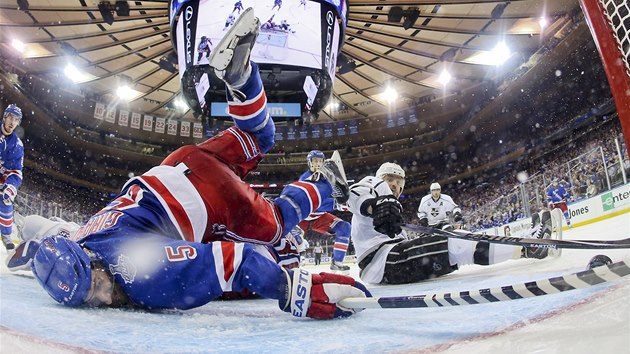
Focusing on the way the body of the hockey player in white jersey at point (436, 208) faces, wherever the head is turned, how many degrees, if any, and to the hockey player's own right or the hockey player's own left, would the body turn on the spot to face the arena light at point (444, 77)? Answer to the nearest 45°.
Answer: approximately 180°

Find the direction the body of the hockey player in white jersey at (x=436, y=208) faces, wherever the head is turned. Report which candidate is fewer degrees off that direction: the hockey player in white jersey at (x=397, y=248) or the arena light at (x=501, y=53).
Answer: the hockey player in white jersey

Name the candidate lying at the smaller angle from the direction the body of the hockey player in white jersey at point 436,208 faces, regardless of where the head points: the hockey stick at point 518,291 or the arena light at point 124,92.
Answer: the hockey stick

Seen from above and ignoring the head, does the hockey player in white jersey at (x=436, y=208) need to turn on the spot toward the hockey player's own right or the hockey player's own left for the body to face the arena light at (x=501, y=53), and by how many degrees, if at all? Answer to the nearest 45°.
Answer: approximately 180°

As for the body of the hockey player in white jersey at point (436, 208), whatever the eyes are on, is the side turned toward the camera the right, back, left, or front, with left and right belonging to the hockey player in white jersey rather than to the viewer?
front

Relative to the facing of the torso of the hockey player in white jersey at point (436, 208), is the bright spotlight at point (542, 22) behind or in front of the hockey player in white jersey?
behind

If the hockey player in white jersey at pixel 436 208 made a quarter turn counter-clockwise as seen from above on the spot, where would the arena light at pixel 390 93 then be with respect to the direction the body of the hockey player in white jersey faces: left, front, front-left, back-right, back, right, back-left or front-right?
left

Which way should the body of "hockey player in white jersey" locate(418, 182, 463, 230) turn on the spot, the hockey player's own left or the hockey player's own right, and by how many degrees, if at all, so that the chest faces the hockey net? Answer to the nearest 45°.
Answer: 0° — they already face it

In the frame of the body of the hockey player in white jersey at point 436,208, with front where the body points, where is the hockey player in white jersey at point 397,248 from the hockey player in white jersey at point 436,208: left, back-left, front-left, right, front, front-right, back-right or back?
front

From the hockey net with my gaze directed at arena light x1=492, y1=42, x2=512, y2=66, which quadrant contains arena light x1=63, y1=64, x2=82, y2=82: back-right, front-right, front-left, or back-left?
front-left

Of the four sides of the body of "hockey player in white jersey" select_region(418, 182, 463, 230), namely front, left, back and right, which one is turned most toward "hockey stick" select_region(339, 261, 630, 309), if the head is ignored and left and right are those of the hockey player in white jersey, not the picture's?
front

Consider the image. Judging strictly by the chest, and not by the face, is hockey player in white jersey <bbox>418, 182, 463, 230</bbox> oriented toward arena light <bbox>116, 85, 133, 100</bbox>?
no

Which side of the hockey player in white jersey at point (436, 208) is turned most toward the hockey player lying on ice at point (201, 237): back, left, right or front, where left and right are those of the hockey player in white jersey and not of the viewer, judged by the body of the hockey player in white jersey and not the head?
front
